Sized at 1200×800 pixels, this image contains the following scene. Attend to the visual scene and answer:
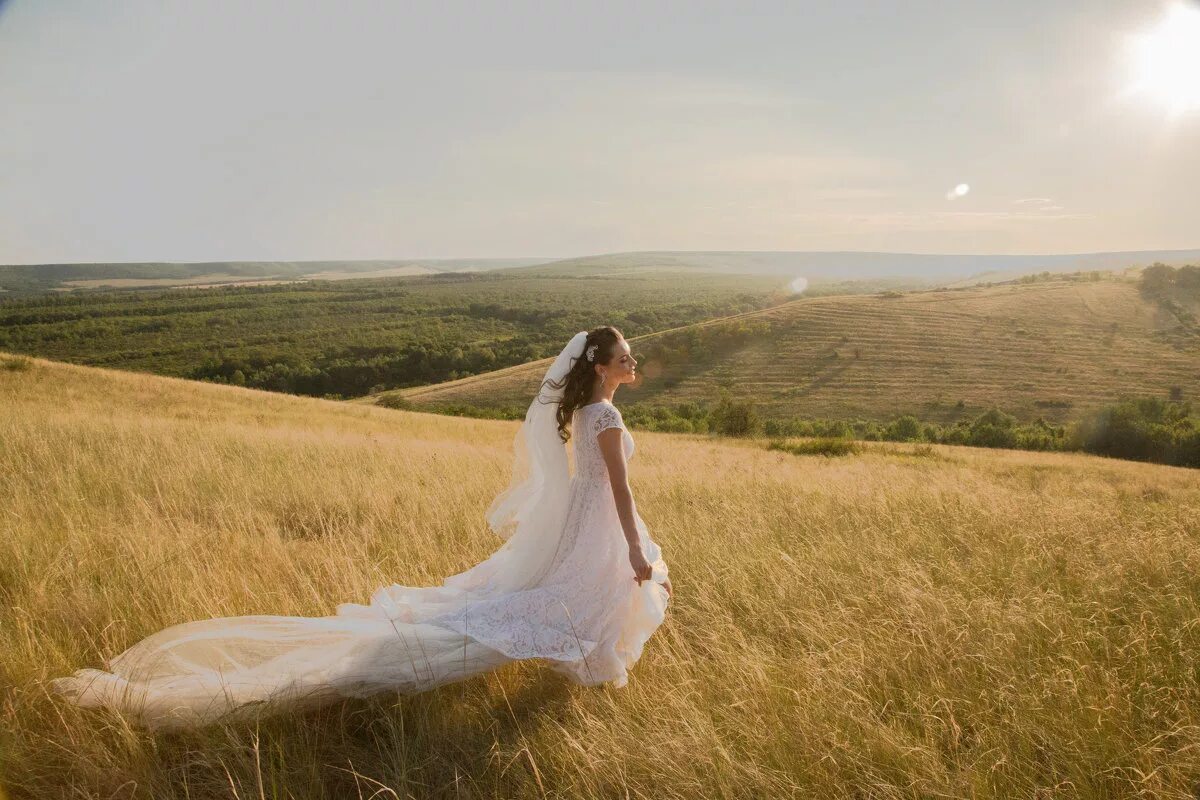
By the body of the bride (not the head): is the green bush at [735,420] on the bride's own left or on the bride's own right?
on the bride's own left

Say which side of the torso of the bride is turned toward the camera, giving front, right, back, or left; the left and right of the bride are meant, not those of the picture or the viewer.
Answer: right

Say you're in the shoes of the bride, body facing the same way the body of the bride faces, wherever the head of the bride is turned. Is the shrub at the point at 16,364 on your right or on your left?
on your left

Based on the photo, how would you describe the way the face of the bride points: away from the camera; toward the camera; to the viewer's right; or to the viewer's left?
to the viewer's right

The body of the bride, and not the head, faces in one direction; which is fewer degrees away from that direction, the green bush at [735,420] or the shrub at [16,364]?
the green bush
